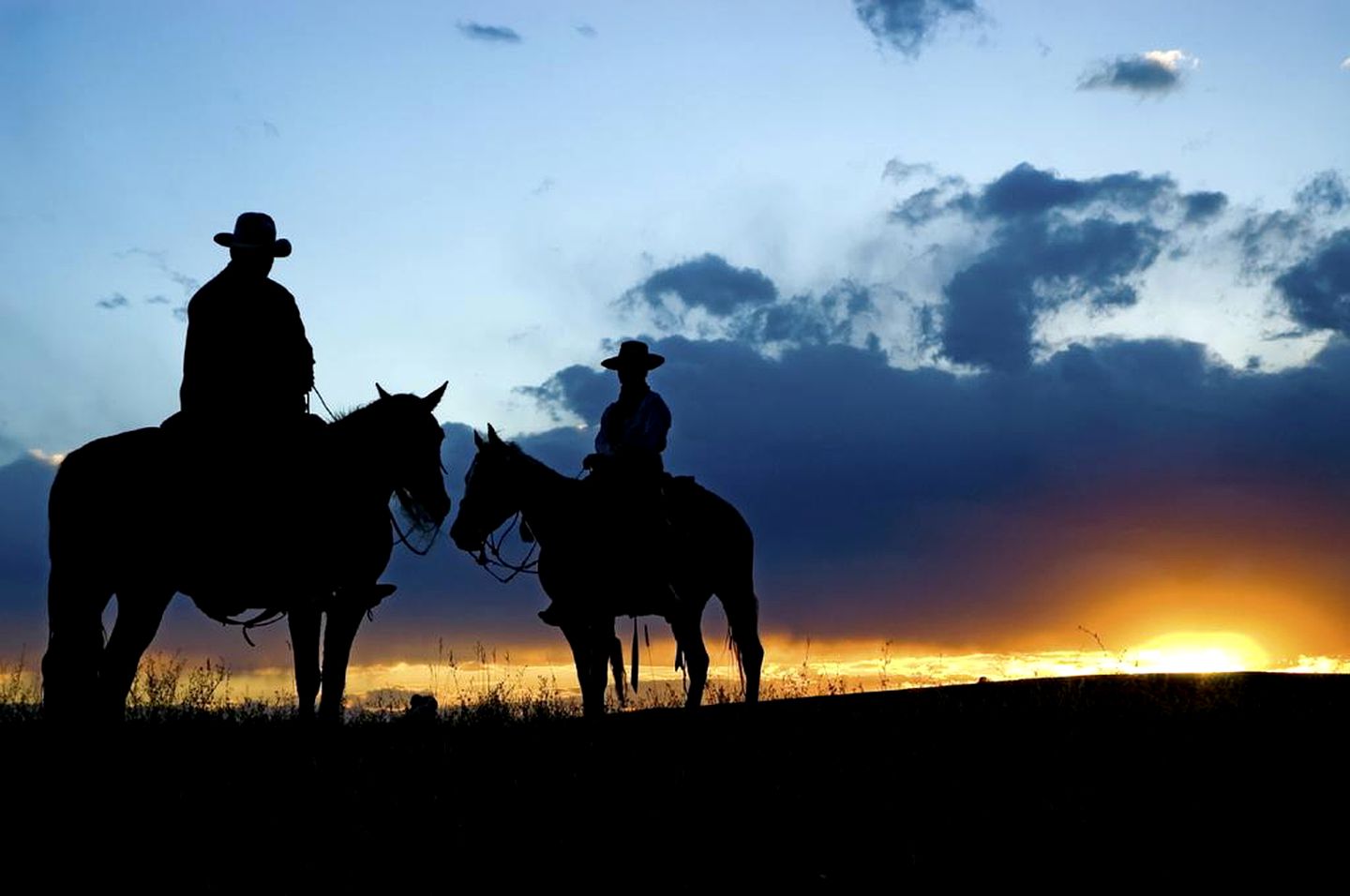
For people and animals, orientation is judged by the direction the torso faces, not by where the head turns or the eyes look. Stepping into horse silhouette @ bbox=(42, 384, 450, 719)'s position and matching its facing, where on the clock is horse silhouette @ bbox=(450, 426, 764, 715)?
horse silhouette @ bbox=(450, 426, 764, 715) is roughly at 11 o'clock from horse silhouette @ bbox=(42, 384, 450, 719).

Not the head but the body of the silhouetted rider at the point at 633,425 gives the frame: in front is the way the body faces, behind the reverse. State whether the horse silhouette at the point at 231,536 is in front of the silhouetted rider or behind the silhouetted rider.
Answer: in front

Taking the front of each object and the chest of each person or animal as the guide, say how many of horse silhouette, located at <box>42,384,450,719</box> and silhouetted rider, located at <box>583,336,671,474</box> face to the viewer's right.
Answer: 1

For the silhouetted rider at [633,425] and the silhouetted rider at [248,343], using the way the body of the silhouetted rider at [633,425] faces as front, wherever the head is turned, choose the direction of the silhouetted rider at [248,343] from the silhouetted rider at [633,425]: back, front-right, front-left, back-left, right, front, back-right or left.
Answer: front

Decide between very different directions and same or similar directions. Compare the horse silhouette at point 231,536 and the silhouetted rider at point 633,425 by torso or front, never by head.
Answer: very different directions

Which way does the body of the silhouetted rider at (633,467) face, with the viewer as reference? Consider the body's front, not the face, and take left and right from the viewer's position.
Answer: facing the viewer and to the left of the viewer

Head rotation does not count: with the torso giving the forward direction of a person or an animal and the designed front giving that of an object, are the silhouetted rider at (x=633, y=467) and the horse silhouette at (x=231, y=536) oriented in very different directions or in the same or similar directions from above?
very different directions

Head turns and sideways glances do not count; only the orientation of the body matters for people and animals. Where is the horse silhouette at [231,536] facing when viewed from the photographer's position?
facing to the right of the viewer

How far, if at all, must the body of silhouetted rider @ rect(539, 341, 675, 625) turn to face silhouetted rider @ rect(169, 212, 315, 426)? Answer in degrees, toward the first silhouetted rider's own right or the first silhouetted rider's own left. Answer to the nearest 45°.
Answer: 0° — they already face them

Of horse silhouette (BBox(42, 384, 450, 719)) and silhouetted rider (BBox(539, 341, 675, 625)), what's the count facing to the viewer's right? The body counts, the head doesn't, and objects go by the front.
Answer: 1
